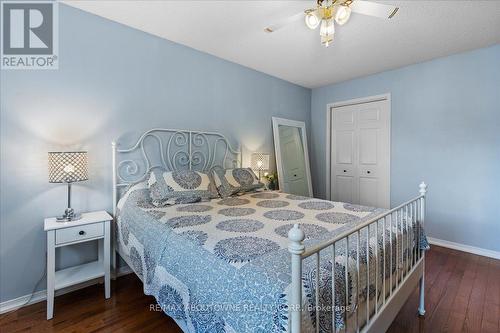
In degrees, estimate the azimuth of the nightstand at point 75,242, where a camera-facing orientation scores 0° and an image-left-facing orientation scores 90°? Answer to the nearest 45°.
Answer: approximately 315°

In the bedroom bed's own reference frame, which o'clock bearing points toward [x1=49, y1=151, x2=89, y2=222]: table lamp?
The table lamp is roughly at 5 o'clock from the bedroom bed.

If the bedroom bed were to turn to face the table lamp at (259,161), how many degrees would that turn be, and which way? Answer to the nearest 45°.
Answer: approximately 135° to its left

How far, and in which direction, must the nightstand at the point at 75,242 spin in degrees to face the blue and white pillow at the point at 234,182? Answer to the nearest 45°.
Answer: approximately 45° to its left

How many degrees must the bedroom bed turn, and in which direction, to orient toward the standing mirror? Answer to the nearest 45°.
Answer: approximately 135° to its left

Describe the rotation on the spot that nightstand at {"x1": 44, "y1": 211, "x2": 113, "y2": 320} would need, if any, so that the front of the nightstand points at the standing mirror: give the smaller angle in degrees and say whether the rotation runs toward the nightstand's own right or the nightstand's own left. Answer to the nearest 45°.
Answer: approximately 45° to the nightstand's own left

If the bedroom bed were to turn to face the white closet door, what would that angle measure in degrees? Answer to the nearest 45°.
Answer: approximately 90° to its left

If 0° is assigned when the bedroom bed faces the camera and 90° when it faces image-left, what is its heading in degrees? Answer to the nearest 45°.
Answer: approximately 315°
